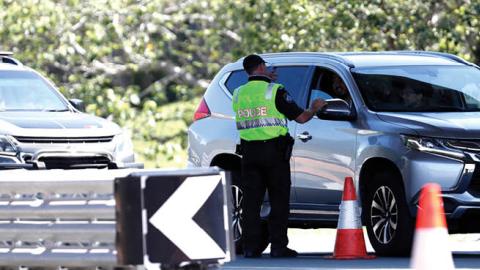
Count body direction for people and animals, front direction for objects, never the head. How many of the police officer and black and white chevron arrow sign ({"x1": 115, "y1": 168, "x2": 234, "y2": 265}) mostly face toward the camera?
1

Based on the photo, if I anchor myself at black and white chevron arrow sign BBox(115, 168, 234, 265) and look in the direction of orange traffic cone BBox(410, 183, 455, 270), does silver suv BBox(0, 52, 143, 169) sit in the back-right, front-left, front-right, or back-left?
back-left

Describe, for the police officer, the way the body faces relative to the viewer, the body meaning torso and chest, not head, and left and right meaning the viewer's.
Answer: facing away from the viewer and to the right of the viewer

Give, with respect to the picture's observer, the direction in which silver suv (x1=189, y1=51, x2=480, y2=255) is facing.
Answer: facing the viewer and to the right of the viewer

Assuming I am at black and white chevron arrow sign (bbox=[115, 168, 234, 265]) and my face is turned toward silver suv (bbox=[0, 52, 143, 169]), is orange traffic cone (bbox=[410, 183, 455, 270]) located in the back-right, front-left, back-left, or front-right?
back-right
